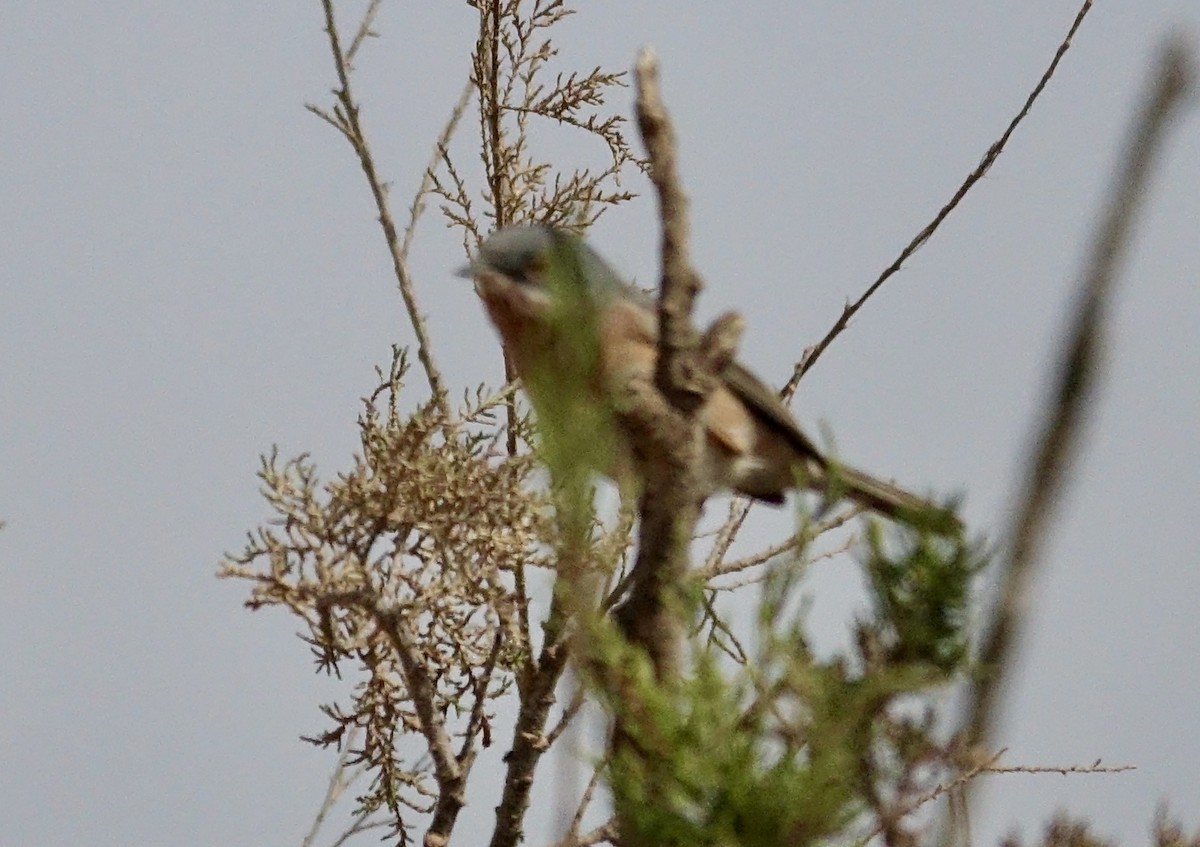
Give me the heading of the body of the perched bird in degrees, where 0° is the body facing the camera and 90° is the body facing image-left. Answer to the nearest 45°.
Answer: approximately 90°

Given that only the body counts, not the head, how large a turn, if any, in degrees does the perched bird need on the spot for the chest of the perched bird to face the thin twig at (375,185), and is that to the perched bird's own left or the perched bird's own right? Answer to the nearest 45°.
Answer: approximately 45° to the perched bird's own right

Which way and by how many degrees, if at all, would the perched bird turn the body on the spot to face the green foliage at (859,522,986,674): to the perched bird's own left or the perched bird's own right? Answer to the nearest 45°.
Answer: approximately 135° to the perched bird's own left
